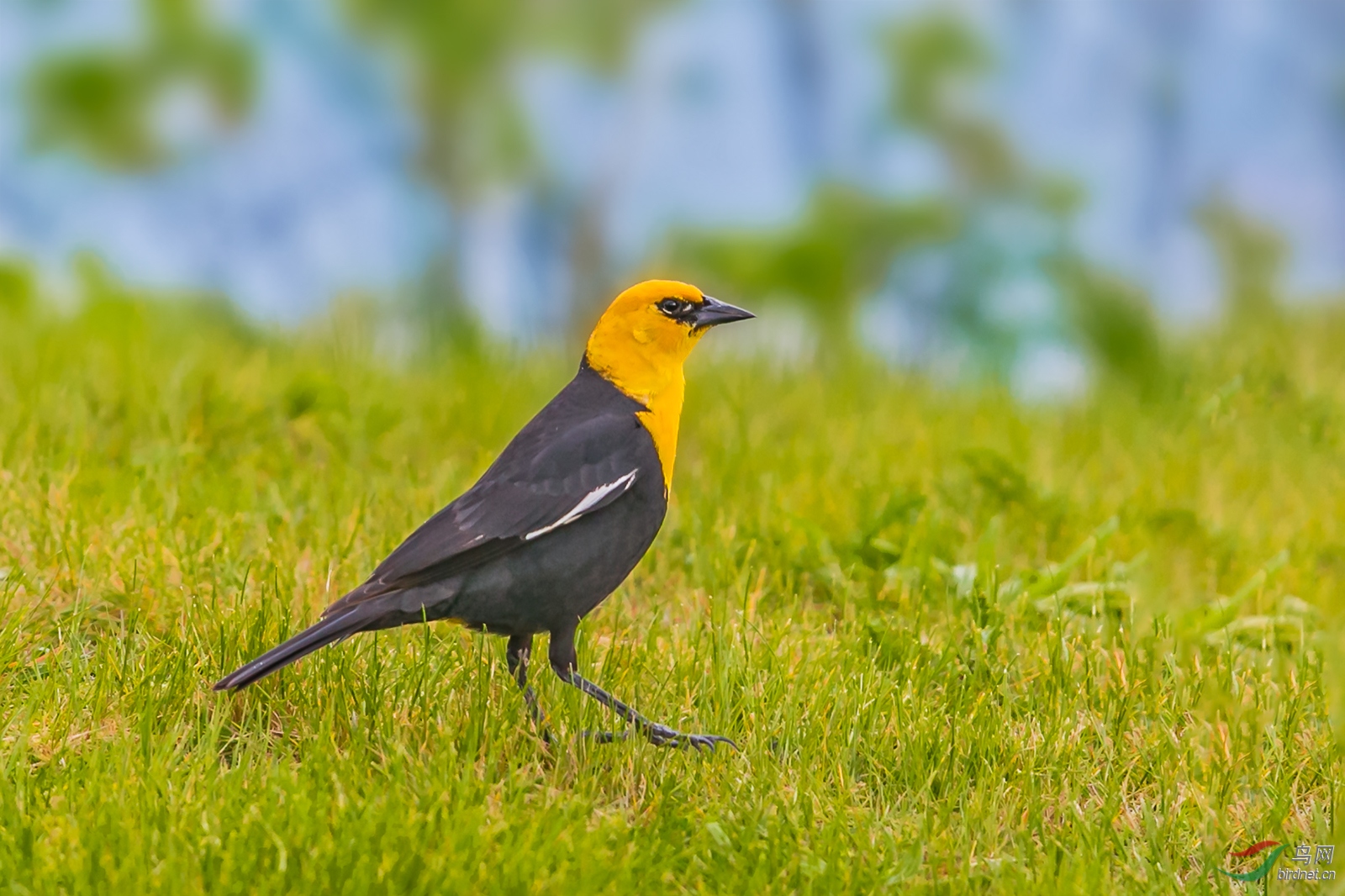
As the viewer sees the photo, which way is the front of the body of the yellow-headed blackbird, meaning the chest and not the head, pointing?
to the viewer's right
